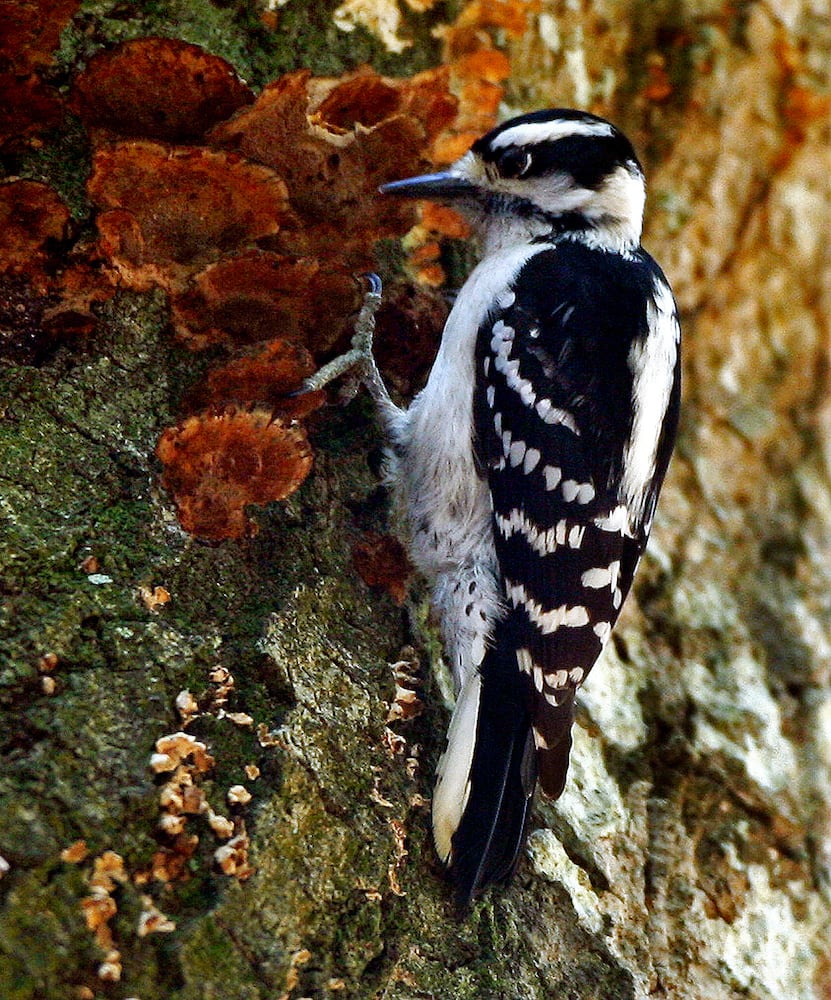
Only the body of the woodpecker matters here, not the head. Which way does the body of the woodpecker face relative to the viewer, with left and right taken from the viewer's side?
facing to the left of the viewer

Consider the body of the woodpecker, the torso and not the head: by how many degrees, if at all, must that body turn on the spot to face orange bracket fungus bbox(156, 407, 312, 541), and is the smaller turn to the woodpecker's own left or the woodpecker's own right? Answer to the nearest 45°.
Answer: approximately 45° to the woodpecker's own left

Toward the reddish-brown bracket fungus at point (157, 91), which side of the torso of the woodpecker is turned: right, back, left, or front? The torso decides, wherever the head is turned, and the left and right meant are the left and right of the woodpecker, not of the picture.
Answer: front
